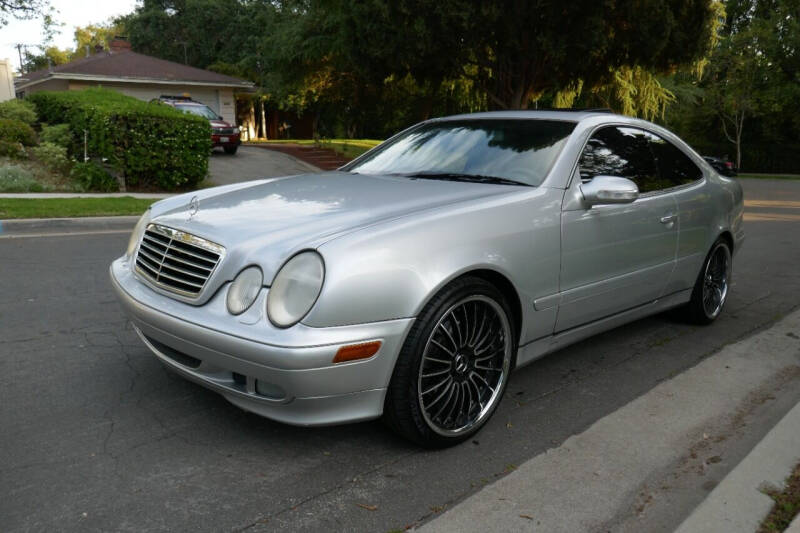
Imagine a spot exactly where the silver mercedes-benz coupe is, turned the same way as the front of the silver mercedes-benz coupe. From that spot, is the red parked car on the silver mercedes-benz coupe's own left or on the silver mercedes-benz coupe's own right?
on the silver mercedes-benz coupe's own right

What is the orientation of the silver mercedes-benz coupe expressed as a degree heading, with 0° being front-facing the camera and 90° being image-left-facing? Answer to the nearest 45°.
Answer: approximately 45°

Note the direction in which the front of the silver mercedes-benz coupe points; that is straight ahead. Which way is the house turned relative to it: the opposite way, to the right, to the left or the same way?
to the left

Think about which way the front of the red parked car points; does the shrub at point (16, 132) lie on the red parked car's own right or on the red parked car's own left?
on the red parked car's own right

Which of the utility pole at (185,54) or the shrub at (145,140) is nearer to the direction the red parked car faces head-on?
the shrub

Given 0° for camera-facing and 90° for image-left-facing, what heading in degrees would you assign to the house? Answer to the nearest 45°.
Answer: approximately 0°

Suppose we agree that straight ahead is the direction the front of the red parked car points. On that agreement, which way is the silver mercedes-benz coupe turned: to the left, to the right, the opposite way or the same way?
to the right

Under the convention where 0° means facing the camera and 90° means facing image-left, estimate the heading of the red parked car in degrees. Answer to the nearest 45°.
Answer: approximately 315°

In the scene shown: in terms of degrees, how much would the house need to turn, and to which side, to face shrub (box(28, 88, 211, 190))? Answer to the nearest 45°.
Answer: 0° — it already faces it
